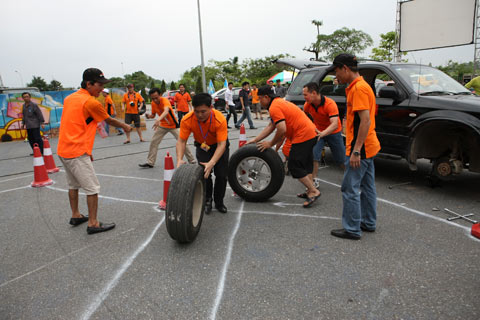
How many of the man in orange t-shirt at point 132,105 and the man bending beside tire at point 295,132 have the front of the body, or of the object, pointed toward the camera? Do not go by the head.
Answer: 1

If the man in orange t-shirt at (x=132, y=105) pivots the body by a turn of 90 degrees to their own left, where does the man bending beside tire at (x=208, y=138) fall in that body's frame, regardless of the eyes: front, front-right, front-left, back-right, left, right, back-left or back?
right

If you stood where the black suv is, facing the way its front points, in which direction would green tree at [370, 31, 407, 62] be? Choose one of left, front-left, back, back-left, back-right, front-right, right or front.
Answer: back-left

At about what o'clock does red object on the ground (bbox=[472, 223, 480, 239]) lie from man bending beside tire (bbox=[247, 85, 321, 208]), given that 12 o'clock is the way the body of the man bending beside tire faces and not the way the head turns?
The red object on the ground is roughly at 7 o'clock from the man bending beside tire.

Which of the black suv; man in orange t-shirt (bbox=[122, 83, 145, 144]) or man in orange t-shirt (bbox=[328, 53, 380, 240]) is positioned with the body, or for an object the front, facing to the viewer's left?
man in orange t-shirt (bbox=[328, 53, 380, 240])

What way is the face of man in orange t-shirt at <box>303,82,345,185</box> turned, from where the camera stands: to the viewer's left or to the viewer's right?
to the viewer's left

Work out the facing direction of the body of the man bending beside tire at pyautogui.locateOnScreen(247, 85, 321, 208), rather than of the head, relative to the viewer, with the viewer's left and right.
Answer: facing to the left of the viewer

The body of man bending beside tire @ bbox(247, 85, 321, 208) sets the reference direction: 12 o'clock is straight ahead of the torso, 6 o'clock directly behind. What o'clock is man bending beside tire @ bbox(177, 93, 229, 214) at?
man bending beside tire @ bbox(177, 93, 229, 214) is roughly at 11 o'clock from man bending beside tire @ bbox(247, 85, 321, 208).

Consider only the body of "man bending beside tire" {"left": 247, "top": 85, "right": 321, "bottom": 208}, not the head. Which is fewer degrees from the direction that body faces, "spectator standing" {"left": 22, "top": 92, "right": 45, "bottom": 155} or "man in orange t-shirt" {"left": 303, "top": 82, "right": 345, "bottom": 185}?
the spectator standing

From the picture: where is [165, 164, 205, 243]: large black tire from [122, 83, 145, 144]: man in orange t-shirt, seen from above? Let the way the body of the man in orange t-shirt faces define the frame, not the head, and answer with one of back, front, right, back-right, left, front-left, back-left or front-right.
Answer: front

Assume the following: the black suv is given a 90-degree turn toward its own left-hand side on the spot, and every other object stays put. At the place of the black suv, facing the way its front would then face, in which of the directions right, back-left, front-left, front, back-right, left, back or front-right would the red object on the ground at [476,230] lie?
back-right

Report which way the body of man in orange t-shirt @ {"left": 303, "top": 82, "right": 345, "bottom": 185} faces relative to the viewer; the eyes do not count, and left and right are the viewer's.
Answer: facing the viewer and to the left of the viewer

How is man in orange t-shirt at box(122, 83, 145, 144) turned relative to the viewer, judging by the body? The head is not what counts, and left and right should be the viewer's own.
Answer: facing the viewer

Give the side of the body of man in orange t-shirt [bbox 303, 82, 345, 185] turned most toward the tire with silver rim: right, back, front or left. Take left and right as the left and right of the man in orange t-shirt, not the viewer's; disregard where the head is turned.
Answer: front
